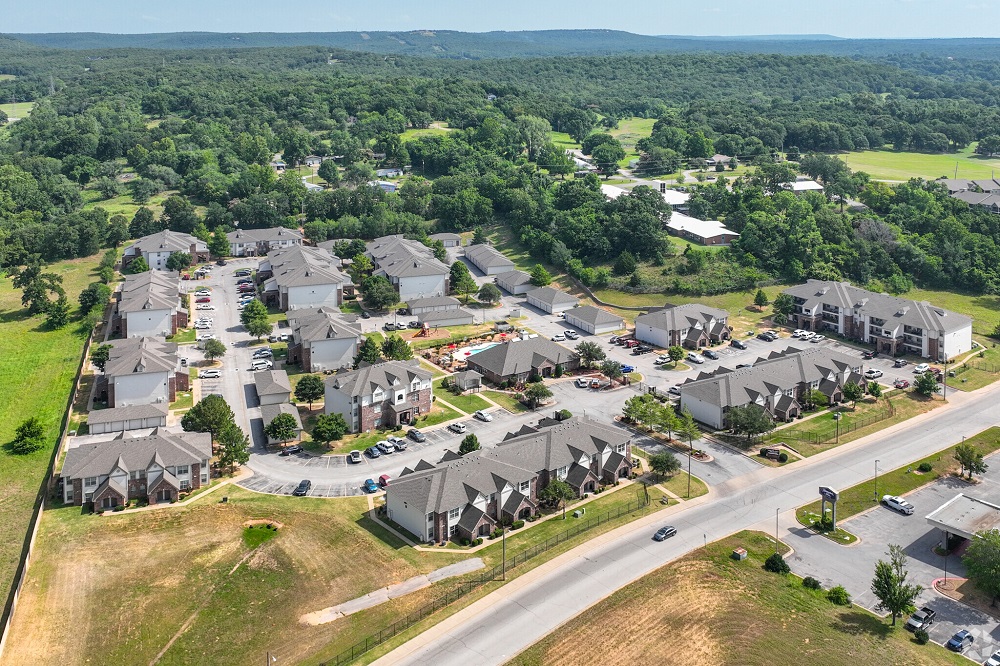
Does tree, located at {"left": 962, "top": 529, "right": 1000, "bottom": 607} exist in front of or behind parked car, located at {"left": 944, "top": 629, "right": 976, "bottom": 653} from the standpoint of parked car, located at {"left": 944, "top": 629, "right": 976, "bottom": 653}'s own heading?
behind

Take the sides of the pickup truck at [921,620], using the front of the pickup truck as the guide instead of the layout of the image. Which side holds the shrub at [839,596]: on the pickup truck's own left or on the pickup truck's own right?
on the pickup truck's own right

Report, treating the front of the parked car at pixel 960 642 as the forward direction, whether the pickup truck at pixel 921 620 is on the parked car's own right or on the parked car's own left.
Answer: on the parked car's own right
